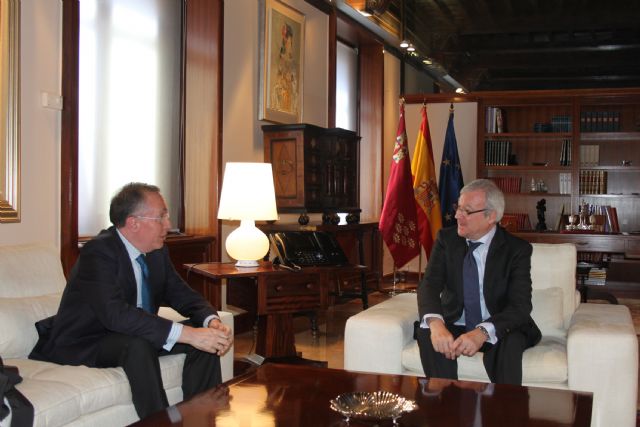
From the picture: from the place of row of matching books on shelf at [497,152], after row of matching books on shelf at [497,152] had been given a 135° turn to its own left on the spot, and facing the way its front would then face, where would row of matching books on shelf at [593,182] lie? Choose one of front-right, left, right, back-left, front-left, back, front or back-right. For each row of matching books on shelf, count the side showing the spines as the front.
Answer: front-right

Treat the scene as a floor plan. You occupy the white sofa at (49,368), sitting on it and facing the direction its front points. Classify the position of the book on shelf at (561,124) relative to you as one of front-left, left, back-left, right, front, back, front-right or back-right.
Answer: left

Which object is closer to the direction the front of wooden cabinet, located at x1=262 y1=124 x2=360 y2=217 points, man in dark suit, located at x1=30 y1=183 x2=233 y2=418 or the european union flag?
the man in dark suit

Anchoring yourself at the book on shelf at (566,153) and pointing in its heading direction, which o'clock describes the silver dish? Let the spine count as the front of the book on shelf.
The silver dish is roughly at 12 o'clock from the book on shelf.

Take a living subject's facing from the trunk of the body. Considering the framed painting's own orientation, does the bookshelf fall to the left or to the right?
on its left

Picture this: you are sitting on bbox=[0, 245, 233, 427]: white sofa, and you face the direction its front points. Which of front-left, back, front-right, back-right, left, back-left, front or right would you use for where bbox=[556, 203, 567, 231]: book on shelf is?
left

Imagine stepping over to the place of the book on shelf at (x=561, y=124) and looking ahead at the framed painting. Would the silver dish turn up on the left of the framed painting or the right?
left

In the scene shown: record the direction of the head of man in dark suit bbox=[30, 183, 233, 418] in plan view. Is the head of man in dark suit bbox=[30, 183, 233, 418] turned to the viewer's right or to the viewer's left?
to the viewer's right

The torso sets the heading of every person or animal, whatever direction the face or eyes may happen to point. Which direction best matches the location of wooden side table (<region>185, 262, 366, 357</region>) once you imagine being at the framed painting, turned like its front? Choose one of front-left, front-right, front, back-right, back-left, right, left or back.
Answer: front-right

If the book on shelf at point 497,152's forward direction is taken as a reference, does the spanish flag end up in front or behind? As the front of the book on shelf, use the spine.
in front

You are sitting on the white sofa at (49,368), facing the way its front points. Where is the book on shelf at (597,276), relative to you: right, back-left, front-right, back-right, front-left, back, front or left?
left

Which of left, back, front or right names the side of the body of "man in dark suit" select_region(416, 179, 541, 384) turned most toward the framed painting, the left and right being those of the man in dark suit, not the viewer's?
right

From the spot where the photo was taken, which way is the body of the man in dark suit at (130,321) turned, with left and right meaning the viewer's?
facing the viewer and to the right of the viewer

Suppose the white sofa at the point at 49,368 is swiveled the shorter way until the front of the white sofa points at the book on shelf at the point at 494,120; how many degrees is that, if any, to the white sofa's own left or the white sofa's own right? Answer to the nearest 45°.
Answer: approximately 90° to the white sofa's own left

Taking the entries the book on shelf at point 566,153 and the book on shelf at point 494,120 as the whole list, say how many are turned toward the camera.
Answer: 2

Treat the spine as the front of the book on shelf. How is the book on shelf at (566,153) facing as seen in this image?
toward the camera

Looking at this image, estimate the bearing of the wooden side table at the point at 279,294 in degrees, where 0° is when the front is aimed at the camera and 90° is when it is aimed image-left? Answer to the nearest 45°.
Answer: approximately 0°
